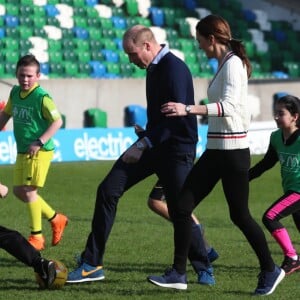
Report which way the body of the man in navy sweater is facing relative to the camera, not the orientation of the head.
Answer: to the viewer's left

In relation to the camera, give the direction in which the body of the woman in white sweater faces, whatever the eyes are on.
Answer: to the viewer's left

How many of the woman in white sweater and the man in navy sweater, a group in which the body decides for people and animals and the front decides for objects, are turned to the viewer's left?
2

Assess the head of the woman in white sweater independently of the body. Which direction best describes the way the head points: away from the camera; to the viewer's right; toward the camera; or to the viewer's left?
to the viewer's left

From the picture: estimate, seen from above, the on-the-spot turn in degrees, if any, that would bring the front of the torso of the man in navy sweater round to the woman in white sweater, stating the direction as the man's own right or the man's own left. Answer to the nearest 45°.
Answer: approximately 135° to the man's own left

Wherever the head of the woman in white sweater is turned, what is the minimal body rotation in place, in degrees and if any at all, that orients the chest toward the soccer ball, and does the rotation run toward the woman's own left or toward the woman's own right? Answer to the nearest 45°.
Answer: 0° — they already face it
